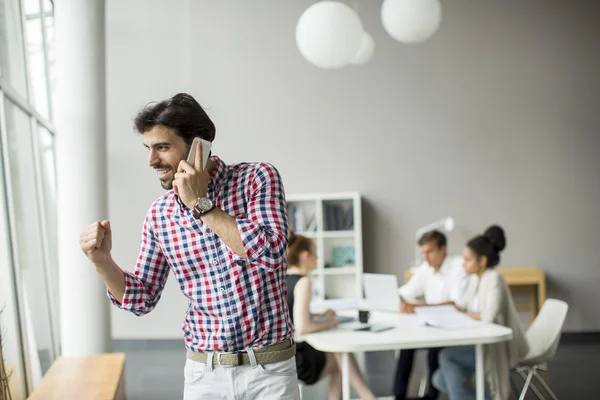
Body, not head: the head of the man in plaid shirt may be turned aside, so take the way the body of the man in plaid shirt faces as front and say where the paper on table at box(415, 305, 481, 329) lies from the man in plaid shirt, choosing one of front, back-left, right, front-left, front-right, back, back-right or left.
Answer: back

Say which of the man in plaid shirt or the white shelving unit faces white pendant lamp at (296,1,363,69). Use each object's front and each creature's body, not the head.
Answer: the white shelving unit

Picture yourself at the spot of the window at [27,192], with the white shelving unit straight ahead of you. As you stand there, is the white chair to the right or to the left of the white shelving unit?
right

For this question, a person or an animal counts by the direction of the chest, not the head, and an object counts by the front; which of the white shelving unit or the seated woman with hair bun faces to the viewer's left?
the seated woman with hair bun

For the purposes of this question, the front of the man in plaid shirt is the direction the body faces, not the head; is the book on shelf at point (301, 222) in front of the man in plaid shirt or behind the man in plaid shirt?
behind

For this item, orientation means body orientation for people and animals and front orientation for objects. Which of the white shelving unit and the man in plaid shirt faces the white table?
the white shelving unit

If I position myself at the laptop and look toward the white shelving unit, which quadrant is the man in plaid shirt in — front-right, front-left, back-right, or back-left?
back-left

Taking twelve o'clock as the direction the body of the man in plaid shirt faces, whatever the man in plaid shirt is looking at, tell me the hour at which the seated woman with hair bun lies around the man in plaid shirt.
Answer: The seated woman with hair bun is roughly at 6 o'clock from the man in plaid shirt.

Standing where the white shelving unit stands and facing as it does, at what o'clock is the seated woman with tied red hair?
The seated woman with tied red hair is roughly at 12 o'clock from the white shelving unit.

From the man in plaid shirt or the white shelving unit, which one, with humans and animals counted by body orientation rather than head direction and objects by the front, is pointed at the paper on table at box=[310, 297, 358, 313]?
the white shelving unit

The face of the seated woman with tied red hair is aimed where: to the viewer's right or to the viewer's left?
to the viewer's right

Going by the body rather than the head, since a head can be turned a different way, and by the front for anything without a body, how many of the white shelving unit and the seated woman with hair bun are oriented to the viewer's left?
1

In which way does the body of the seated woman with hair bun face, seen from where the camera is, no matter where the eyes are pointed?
to the viewer's left
